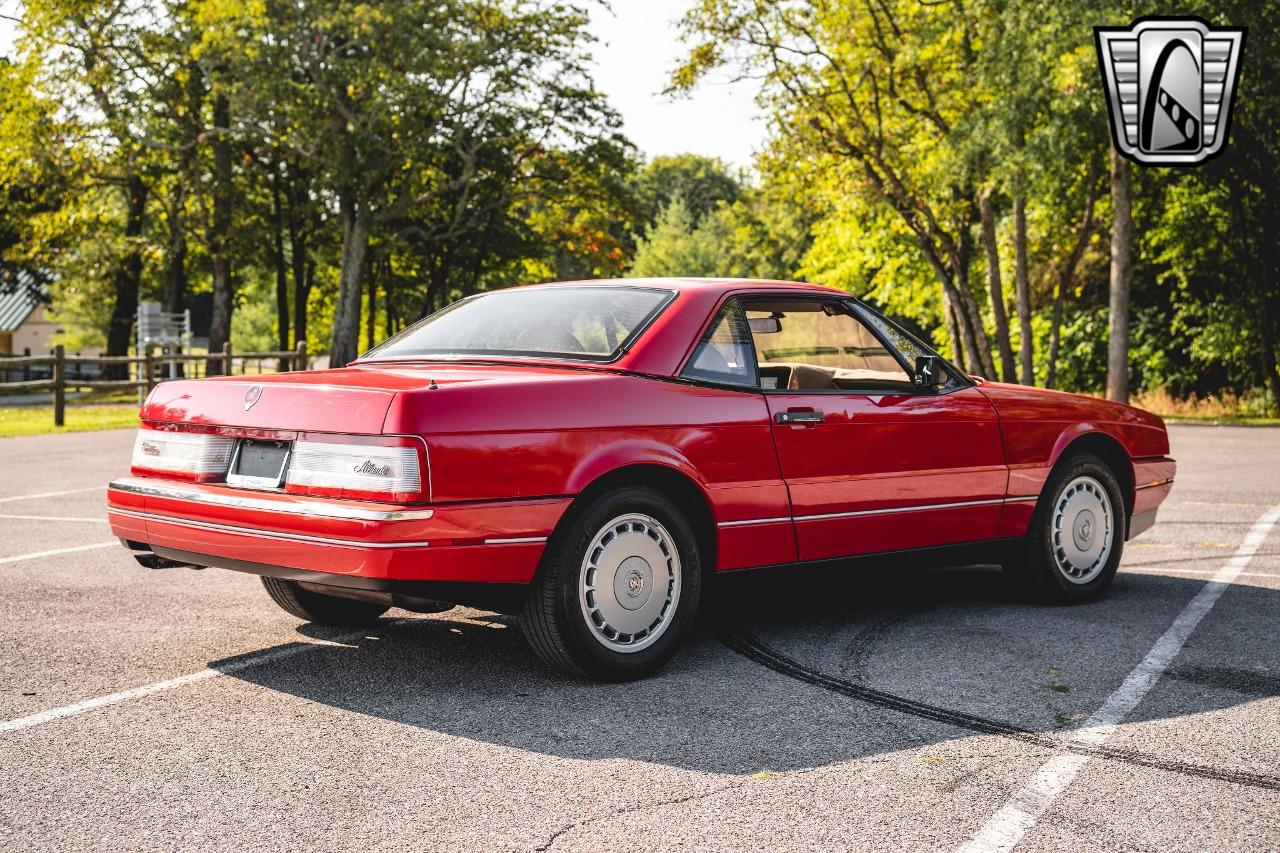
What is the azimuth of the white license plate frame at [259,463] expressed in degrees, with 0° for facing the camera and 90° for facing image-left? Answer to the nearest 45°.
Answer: approximately 45°

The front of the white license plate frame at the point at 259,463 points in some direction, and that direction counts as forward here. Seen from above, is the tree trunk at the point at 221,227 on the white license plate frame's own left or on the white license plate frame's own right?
on the white license plate frame's own right

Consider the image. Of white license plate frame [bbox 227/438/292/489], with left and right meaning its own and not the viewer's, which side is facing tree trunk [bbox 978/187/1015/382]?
back

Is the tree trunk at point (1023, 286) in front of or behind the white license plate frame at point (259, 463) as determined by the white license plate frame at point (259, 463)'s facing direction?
behind

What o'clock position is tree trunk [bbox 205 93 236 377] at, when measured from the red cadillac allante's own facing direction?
The tree trunk is roughly at 10 o'clock from the red cadillac allante.

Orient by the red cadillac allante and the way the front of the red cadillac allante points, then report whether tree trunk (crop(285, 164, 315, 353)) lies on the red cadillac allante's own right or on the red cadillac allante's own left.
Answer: on the red cadillac allante's own left

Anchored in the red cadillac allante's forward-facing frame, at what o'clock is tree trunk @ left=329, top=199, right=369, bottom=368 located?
The tree trunk is roughly at 10 o'clock from the red cadillac allante.

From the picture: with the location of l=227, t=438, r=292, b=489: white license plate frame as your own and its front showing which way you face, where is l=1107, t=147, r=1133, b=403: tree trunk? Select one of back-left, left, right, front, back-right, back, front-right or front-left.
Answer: back

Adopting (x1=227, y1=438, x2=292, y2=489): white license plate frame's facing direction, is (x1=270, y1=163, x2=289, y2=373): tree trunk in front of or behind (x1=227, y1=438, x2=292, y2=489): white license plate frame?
behind

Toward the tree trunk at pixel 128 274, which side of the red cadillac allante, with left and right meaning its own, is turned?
left

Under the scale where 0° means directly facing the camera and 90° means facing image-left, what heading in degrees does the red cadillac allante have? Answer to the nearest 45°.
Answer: approximately 225°

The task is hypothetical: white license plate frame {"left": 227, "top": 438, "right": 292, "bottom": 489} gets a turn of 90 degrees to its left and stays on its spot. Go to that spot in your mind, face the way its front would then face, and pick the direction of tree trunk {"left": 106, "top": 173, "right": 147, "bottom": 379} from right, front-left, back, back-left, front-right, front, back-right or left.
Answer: back-left
